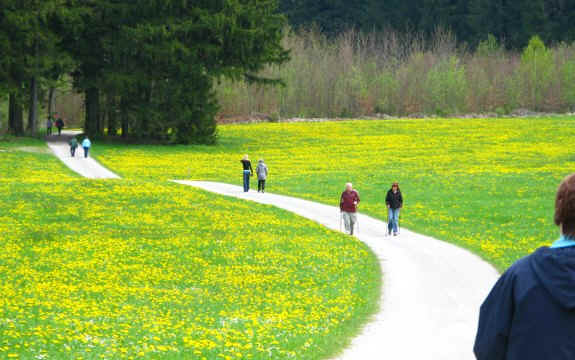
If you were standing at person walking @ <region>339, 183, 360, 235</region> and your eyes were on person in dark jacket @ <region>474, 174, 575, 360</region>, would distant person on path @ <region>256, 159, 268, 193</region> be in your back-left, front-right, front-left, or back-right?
back-right

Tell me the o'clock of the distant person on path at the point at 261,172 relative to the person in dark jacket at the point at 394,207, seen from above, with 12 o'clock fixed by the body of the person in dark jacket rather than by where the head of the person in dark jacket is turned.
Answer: The distant person on path is roughly at 5 o'clock from the person in dark jacket.

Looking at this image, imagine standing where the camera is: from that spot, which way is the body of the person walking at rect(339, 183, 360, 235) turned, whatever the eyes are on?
toward the camera

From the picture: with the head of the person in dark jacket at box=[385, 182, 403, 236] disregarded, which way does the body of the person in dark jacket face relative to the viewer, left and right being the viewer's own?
facing the viewer

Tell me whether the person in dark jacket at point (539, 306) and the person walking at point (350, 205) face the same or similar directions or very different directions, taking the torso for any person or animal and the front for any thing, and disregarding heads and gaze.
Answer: very different directions

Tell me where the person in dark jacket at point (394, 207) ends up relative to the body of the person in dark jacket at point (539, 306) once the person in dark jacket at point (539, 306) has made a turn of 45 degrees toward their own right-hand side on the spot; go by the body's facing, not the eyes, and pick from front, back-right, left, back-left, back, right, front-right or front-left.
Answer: front-left

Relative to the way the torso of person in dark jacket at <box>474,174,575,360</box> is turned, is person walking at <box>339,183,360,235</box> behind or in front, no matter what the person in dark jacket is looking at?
in front

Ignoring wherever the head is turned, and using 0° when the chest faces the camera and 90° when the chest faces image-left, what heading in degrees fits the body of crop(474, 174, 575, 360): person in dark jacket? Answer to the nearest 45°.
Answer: approximately 180°

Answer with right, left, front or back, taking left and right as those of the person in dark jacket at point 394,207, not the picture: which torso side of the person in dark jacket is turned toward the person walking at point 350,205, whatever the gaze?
right

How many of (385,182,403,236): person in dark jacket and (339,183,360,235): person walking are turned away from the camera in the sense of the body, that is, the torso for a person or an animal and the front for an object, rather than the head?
0

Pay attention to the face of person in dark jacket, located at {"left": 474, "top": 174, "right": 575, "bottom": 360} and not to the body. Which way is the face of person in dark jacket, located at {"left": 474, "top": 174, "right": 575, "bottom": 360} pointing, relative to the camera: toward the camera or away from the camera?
away from the camera

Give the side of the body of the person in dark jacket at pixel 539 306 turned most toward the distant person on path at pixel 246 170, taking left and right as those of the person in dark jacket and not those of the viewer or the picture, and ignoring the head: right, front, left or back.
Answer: front
